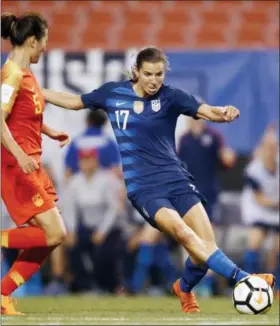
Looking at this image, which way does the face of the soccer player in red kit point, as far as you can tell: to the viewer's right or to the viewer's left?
to the viewer's right

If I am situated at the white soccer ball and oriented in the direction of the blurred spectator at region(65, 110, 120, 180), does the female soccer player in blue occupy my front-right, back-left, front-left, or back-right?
front-left

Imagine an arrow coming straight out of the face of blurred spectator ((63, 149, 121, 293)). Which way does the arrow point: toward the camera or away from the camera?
toward the camera

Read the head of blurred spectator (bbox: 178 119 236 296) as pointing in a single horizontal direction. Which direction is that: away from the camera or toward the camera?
toward the camera

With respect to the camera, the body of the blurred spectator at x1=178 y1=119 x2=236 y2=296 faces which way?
toward the camera

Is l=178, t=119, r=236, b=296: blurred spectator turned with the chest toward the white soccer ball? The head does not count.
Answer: yes

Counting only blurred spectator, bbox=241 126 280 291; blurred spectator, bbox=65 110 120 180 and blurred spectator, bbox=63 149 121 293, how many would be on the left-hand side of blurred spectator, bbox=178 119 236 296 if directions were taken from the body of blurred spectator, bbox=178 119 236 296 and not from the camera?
1

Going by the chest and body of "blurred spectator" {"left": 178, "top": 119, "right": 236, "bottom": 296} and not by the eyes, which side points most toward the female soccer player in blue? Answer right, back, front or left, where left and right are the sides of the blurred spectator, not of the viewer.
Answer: front
